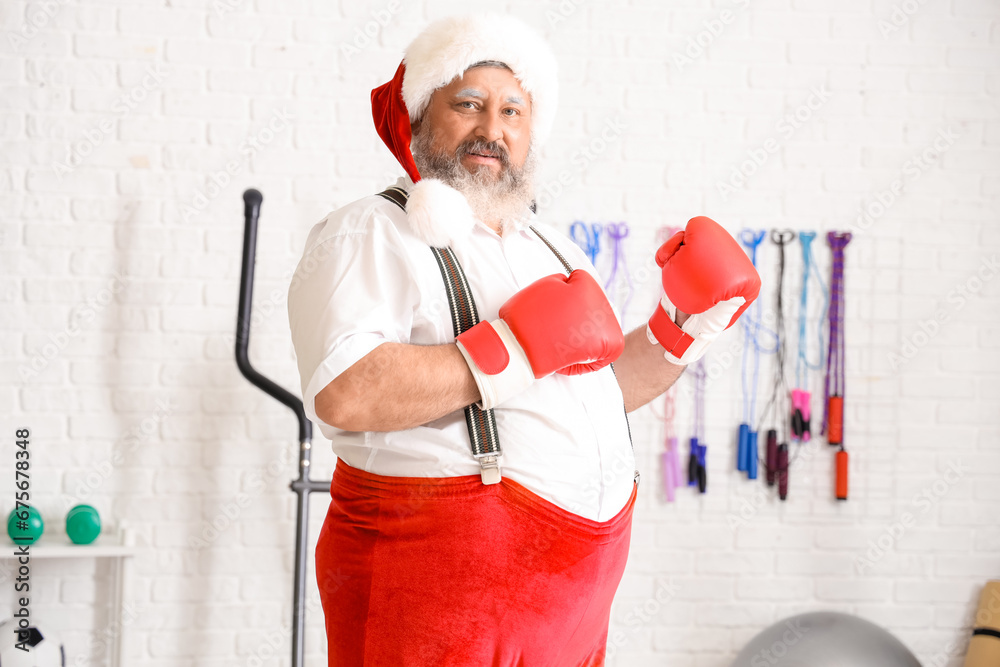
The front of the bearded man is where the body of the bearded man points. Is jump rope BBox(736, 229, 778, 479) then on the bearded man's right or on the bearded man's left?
on the bearded man's left

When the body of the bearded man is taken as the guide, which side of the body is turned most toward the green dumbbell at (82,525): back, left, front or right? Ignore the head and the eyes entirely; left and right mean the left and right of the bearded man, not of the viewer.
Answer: back

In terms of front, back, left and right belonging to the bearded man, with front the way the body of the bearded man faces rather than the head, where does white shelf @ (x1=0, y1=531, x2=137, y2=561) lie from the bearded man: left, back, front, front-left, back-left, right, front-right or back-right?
back

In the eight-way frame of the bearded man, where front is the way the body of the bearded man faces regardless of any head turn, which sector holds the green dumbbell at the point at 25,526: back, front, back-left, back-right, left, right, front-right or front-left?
back

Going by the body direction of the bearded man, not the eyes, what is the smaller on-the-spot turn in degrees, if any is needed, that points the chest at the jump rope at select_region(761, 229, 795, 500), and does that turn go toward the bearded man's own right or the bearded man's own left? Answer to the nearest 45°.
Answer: approximately 90° to the bearded man's own left

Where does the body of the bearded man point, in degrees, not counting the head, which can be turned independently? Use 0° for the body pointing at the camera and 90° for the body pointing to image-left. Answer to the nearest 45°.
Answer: approximately 315°

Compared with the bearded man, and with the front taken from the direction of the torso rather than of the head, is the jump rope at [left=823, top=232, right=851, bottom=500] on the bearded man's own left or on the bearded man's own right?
on the bearded man's own left

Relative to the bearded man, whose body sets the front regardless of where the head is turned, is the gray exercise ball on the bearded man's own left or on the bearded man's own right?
on the bearded man's own left

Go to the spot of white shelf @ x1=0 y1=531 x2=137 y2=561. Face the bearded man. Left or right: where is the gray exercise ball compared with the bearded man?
left
